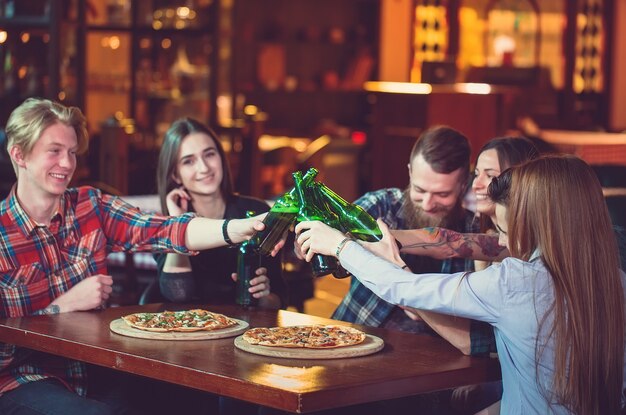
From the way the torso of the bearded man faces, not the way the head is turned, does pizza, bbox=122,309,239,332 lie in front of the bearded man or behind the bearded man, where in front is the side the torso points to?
in front

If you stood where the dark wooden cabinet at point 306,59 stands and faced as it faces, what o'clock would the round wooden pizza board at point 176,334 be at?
The round wooden pizza board is roughly at 12 o'clock from the dark wooden cabinet.

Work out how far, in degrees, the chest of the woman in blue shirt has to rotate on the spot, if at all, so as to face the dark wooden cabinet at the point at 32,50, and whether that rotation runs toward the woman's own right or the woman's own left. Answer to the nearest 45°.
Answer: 0° — they already face it

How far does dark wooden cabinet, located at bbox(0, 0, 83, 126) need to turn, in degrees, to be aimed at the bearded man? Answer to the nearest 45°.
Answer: approximately 45° to its left

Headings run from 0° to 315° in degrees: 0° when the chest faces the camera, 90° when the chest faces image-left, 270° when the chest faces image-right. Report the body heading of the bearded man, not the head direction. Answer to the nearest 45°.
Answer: approximately 45°

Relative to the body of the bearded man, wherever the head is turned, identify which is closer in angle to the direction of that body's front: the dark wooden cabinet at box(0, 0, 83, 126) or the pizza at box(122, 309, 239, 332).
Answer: the pizza

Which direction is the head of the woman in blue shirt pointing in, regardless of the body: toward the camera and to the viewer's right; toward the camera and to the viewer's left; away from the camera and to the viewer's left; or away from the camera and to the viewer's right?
away from the camera and to the viewer's left

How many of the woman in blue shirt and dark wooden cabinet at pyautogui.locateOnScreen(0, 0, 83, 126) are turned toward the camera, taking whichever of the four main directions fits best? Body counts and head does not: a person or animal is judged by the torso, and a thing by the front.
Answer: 1
